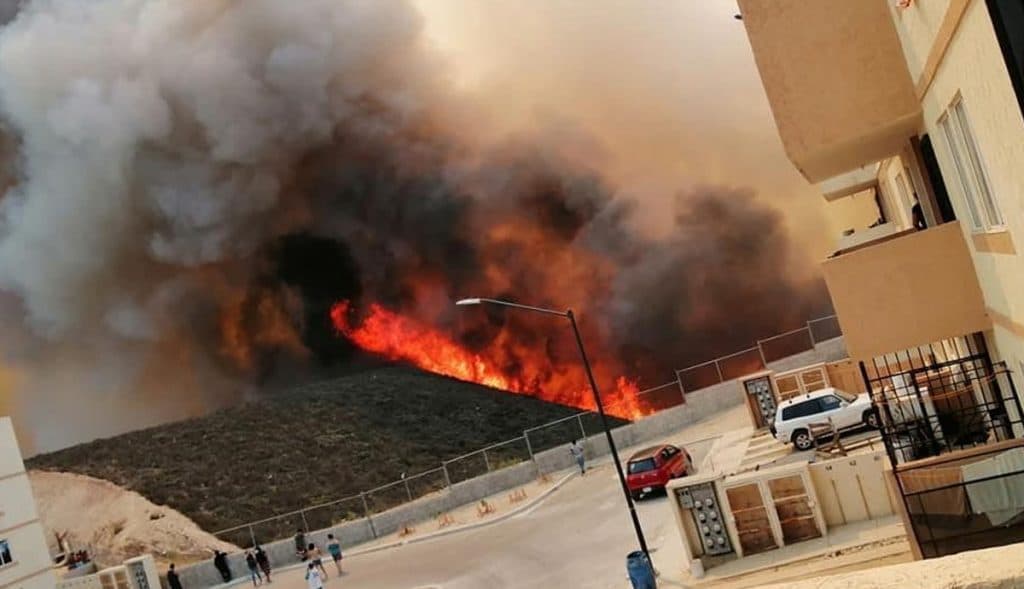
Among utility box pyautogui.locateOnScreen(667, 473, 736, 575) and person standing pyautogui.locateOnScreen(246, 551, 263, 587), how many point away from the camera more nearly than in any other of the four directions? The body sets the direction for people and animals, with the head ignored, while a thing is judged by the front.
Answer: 1

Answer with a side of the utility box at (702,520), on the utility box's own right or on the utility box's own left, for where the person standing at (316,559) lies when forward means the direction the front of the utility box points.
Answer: on the utility box's own right

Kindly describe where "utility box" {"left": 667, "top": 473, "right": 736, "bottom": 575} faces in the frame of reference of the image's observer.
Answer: facing the viewer and to the left of the viewer

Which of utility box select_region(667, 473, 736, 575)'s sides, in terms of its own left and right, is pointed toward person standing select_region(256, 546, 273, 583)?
right

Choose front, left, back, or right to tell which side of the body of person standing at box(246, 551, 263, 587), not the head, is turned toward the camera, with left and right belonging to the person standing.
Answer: back

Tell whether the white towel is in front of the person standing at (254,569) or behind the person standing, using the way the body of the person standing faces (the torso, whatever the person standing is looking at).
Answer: behind

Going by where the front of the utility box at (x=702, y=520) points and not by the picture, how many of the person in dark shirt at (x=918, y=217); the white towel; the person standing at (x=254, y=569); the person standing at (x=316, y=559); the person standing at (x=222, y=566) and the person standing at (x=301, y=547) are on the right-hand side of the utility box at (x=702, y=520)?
4

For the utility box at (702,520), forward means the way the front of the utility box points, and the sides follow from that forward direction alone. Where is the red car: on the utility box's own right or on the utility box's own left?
on the utility box's own right

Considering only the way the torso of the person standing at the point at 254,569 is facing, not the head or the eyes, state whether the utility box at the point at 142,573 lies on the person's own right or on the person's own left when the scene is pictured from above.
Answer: on the person's own left

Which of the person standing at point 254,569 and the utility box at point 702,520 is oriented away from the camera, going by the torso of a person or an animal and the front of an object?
the person standing

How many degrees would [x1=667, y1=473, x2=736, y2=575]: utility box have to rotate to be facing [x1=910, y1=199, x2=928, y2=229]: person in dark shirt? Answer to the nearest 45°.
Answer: approximately 90° to its left

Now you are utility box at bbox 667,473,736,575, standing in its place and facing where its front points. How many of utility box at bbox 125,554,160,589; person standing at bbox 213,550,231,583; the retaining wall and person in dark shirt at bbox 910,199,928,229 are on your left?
1
